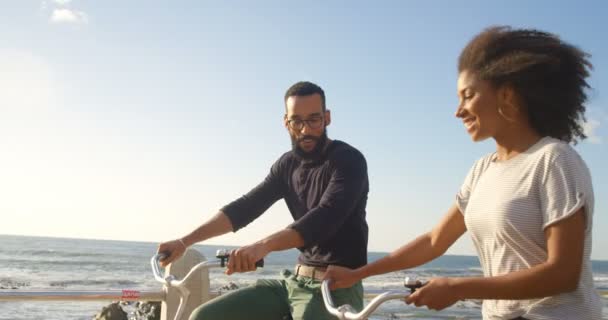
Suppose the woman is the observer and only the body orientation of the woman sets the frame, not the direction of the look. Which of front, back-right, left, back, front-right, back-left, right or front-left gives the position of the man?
right

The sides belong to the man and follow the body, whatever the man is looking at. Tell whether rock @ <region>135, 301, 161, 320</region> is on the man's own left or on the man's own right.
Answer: on the man's own right

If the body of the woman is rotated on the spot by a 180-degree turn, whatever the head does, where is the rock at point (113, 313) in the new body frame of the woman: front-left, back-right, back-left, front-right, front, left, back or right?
left

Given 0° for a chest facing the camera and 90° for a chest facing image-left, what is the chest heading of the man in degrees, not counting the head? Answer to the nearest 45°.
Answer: approximately 45°

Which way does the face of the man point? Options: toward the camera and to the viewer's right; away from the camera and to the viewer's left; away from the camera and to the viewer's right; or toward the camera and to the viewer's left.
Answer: toward the camera and to the viewer's left

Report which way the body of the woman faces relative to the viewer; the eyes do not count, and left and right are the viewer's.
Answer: facing the viewer and to the left of the viewer

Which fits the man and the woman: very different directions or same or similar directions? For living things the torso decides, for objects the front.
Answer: same or similar directions

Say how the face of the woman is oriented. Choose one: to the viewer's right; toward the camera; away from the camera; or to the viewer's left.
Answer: to the viewer's left
